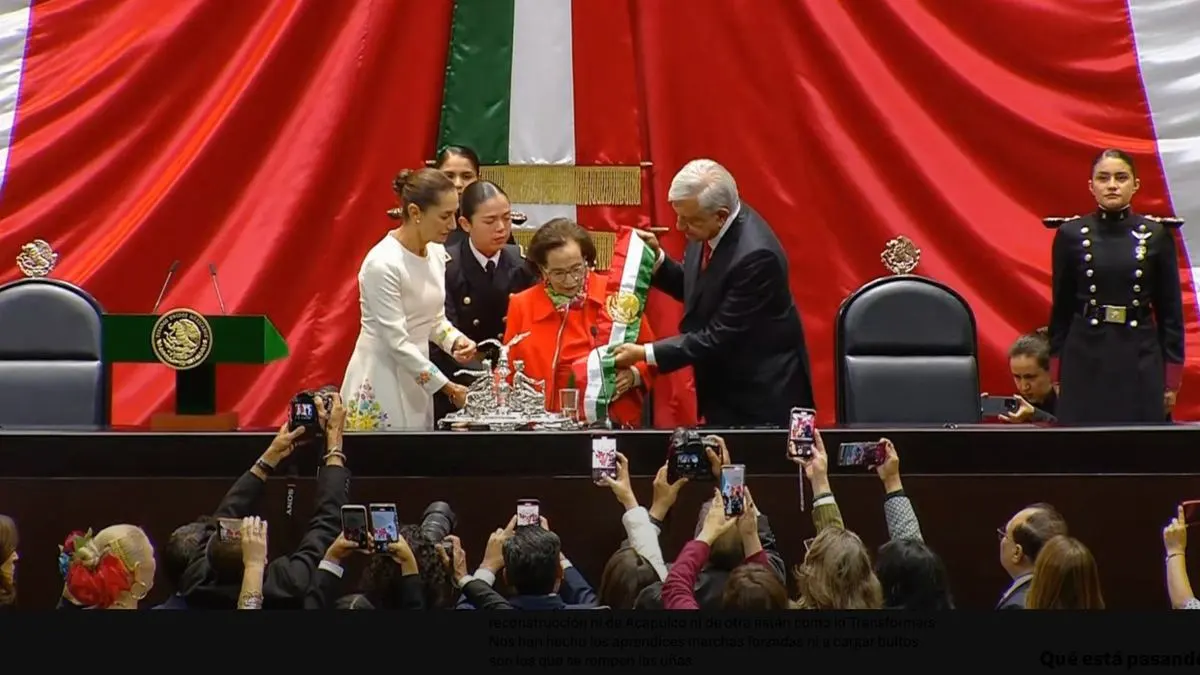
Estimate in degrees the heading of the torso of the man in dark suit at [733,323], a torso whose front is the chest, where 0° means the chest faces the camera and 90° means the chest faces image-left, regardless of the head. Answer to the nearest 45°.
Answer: approximately 45°

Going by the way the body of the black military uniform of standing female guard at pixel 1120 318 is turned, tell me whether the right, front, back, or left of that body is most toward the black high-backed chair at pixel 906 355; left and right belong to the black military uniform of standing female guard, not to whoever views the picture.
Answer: right

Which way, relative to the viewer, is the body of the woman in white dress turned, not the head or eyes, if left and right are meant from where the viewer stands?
facing the viewer and to the right of the viewer

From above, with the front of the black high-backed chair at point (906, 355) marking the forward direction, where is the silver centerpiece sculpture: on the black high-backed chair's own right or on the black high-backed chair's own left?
on the black high-backed chair's own right

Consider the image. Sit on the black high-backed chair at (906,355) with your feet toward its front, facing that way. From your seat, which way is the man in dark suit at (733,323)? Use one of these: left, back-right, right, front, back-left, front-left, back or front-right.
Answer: front-right

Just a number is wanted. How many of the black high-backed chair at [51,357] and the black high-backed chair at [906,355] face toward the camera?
2

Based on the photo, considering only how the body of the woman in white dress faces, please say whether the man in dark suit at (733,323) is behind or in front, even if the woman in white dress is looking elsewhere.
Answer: in front

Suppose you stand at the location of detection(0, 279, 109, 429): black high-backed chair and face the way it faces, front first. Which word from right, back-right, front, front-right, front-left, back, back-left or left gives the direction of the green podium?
front-left

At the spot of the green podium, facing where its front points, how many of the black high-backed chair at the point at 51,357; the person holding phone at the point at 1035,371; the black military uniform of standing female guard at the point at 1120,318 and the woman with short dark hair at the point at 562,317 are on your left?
3
